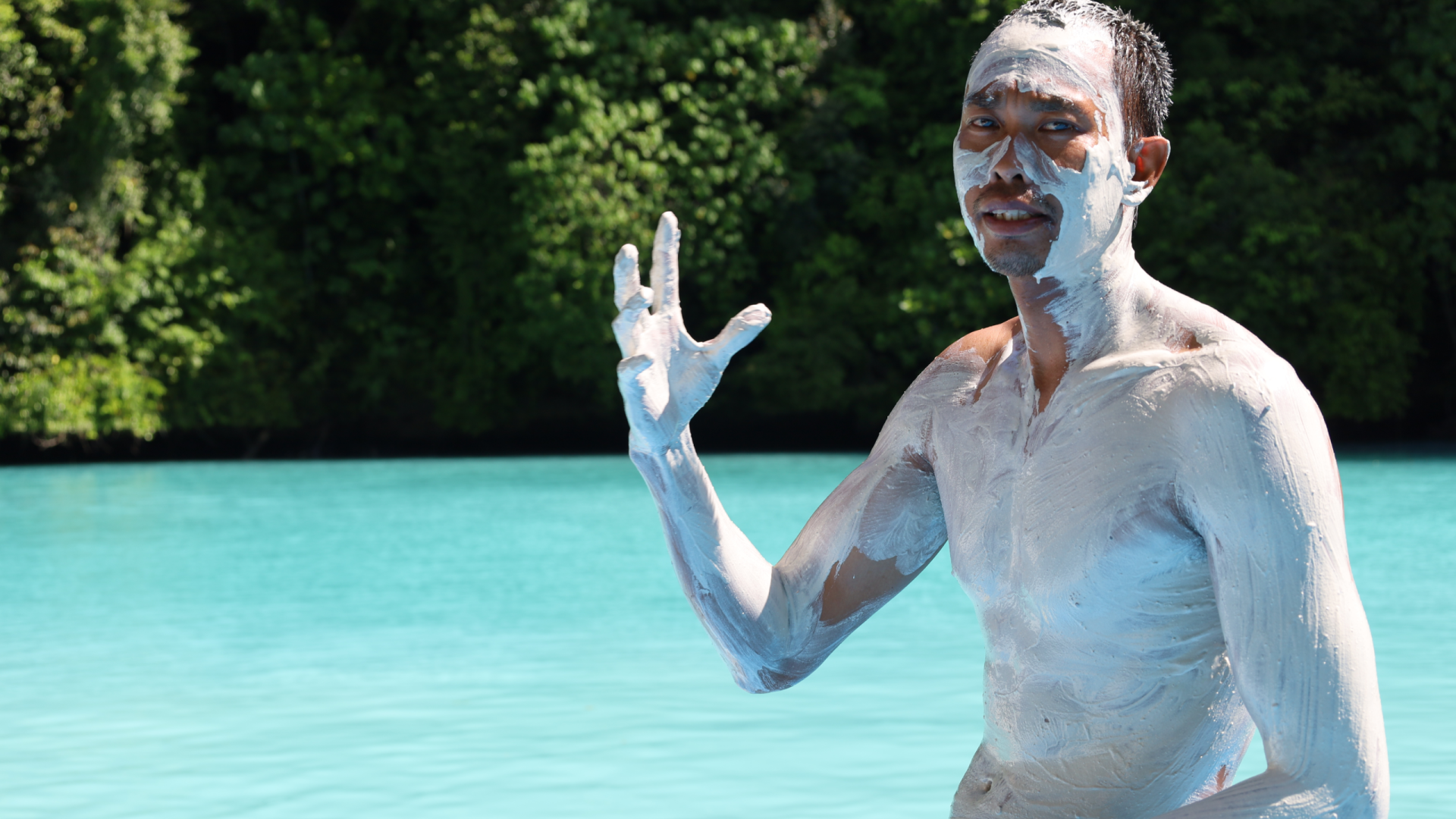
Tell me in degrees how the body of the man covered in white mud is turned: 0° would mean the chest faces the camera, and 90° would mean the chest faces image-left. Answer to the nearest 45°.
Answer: approximately 45°
